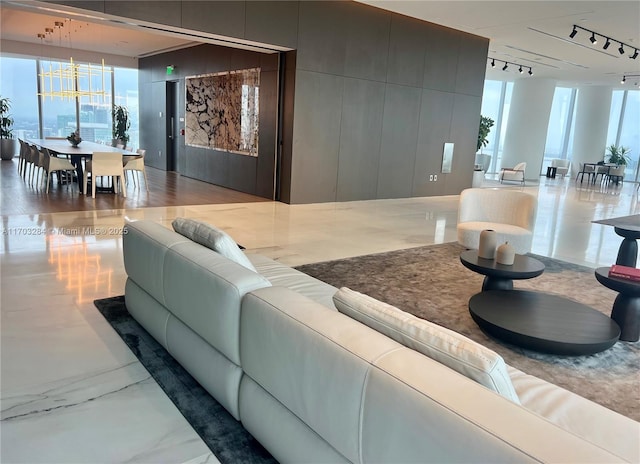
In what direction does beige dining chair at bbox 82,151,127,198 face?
away from the camera

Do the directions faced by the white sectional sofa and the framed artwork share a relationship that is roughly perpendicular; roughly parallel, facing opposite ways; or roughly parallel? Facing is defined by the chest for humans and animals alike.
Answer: roughly parallel, facing opposite ways

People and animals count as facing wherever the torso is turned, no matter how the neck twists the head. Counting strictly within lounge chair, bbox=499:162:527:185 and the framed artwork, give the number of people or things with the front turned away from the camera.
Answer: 0

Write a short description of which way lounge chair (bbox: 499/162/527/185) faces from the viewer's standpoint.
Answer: facing to the left of the viewer

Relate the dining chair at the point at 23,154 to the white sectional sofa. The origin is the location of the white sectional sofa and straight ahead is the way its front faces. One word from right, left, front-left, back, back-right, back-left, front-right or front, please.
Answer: left

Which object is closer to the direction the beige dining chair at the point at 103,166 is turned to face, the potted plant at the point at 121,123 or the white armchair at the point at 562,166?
the potted plant

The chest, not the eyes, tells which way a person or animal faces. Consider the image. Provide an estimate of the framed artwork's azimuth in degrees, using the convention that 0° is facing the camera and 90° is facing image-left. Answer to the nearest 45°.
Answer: approximately 45°

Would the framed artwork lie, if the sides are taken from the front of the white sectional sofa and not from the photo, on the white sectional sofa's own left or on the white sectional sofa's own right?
on the white sectional sofa's own left

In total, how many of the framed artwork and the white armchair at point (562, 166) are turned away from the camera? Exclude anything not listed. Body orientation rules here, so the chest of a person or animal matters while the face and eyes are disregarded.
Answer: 0

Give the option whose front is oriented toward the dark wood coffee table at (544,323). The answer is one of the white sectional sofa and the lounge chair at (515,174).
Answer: the white sectional sofa

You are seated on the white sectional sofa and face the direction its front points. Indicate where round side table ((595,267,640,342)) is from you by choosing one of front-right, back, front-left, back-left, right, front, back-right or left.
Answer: front

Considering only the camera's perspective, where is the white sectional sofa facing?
facing away from the viewer and to the right of the viewer

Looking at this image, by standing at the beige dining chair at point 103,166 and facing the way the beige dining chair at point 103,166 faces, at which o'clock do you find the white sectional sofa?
The white sectional sofa is roughly at 6 o'clock from the beige dining chair.

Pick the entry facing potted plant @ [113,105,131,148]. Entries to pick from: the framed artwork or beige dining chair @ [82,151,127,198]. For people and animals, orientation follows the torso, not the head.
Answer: the beige dining chair

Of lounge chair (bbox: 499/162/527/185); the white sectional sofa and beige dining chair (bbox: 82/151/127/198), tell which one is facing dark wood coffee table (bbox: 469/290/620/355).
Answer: the white sectional sofa

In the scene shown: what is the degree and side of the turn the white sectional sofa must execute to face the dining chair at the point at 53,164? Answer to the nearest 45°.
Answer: approximately 90° to its left

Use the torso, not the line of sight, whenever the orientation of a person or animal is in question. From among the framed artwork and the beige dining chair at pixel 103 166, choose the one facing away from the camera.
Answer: the beige dining chair
